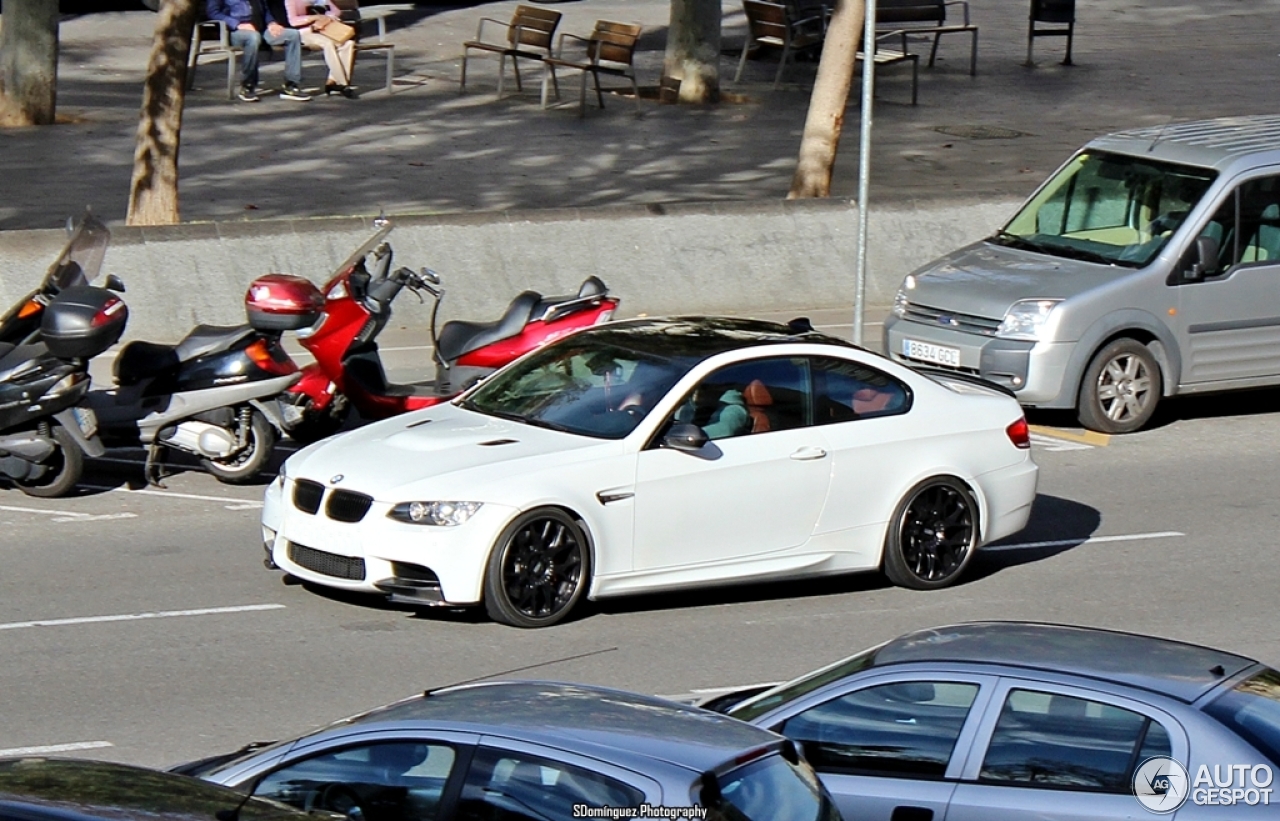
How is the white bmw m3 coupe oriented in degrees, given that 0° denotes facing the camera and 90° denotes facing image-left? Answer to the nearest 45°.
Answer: approximately 45°

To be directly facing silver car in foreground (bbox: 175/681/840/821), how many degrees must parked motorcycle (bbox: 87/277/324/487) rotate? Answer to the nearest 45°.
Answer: approximately 135° to its left

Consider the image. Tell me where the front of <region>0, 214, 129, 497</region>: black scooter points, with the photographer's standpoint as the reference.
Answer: facing away from the viewer and to the left of the viewer

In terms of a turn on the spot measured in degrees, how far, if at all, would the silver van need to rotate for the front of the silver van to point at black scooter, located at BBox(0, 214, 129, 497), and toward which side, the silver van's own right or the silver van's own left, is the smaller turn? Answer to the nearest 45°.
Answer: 0° — it already faces it

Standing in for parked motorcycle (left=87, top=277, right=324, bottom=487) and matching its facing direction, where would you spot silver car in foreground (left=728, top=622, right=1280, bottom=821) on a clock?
The silver car in foreground is roughly at 7 o'clock from the parked motorcycle.

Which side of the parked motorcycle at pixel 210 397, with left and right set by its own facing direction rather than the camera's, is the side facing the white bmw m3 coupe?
back

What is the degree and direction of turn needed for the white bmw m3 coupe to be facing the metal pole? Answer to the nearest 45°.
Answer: approximately 135° to its right

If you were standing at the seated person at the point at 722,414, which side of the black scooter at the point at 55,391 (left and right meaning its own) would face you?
back

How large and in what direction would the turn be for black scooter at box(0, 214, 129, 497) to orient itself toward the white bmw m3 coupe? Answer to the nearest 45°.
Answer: approximately 180°

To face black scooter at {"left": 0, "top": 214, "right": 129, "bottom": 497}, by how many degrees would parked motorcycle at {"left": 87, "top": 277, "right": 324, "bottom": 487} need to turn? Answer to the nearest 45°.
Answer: approximately 45° to its left

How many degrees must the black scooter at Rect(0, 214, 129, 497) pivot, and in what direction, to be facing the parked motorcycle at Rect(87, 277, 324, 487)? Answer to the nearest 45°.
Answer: approximately 135° to its right
